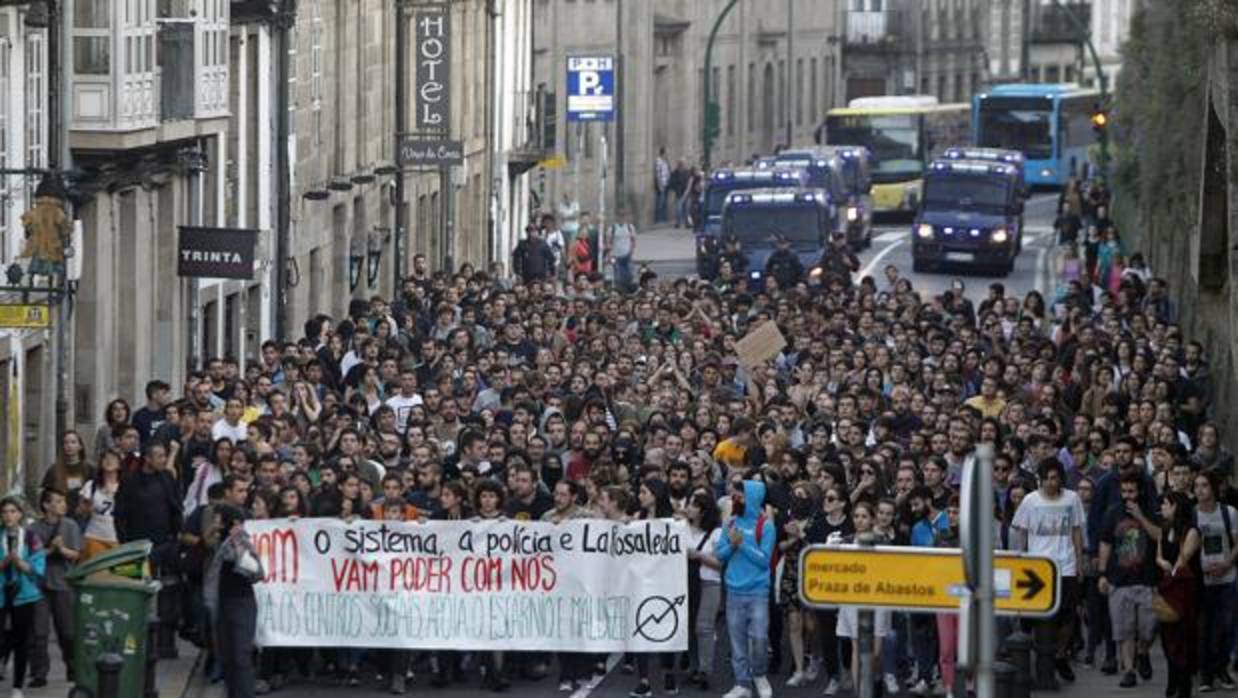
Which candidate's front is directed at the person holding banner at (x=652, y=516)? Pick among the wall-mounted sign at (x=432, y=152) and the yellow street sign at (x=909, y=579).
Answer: the wall-mounted sign

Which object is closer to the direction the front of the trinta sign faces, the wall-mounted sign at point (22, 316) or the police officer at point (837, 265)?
the wall-mounted sign

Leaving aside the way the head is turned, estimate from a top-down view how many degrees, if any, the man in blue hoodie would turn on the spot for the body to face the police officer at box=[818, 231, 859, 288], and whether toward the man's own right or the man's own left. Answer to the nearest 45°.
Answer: approximately 135° to the man's own right

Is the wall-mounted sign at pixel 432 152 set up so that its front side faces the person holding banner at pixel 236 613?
yes

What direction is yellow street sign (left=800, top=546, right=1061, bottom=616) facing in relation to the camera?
toward the camera

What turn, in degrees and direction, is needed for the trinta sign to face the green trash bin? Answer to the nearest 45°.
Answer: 0° — it already faces it

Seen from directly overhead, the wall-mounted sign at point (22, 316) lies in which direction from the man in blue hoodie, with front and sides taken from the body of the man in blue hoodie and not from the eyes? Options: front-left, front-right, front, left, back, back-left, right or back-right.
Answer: right

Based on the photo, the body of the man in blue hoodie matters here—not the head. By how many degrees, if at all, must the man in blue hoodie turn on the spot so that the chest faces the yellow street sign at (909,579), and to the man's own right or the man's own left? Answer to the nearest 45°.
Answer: approximately 45° to the man's own left

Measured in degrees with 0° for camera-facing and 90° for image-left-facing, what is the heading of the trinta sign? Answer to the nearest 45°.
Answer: approximately 0°

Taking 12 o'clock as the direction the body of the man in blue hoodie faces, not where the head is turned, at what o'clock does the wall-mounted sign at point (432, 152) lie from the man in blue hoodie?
The wall-mounted sign is roughly at 4 o'clock from the man in blue hoodie.

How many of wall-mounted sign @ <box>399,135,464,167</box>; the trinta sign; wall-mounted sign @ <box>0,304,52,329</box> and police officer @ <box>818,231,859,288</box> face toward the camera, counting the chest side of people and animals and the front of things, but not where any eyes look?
4

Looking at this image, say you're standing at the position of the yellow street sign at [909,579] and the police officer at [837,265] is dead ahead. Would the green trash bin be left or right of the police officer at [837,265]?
left

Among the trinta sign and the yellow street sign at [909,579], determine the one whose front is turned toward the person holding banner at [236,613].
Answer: the trinta sign

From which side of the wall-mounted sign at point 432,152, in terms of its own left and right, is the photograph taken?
front
